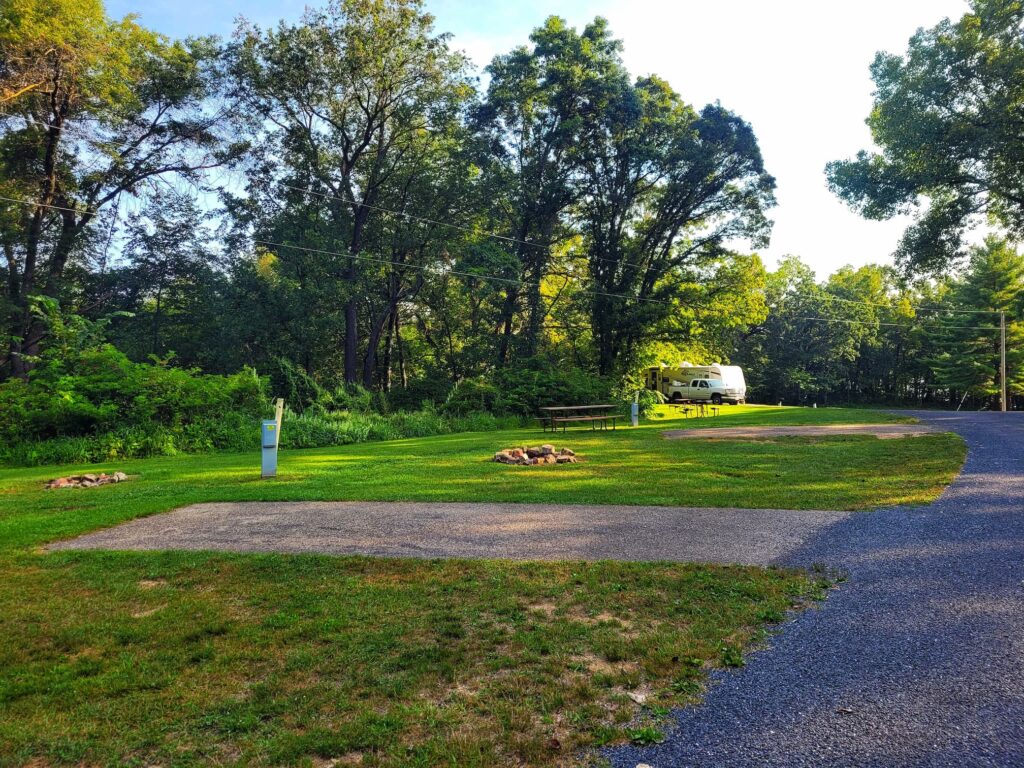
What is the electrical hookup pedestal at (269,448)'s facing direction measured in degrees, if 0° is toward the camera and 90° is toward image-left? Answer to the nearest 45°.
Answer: approximately 0°

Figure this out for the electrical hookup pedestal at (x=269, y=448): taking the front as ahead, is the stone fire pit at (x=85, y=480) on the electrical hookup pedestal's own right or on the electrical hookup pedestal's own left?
on the electrical hookup pedestal's own right

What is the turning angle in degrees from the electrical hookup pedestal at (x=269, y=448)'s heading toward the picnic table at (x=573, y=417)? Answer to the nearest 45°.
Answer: approximately 135° to its left

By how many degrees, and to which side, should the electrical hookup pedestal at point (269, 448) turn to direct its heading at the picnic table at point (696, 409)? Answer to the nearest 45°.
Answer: approximately 135° to its left

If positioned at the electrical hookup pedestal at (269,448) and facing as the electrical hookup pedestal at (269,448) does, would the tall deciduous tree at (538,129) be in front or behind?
behind

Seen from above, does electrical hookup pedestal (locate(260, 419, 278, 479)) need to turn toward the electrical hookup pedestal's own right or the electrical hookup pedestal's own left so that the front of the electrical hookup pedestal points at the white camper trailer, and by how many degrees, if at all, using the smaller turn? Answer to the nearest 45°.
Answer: approximately 135° to the electrical hookup pedestal's own left

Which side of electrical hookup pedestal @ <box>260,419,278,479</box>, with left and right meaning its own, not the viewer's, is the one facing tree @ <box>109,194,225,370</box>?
back
